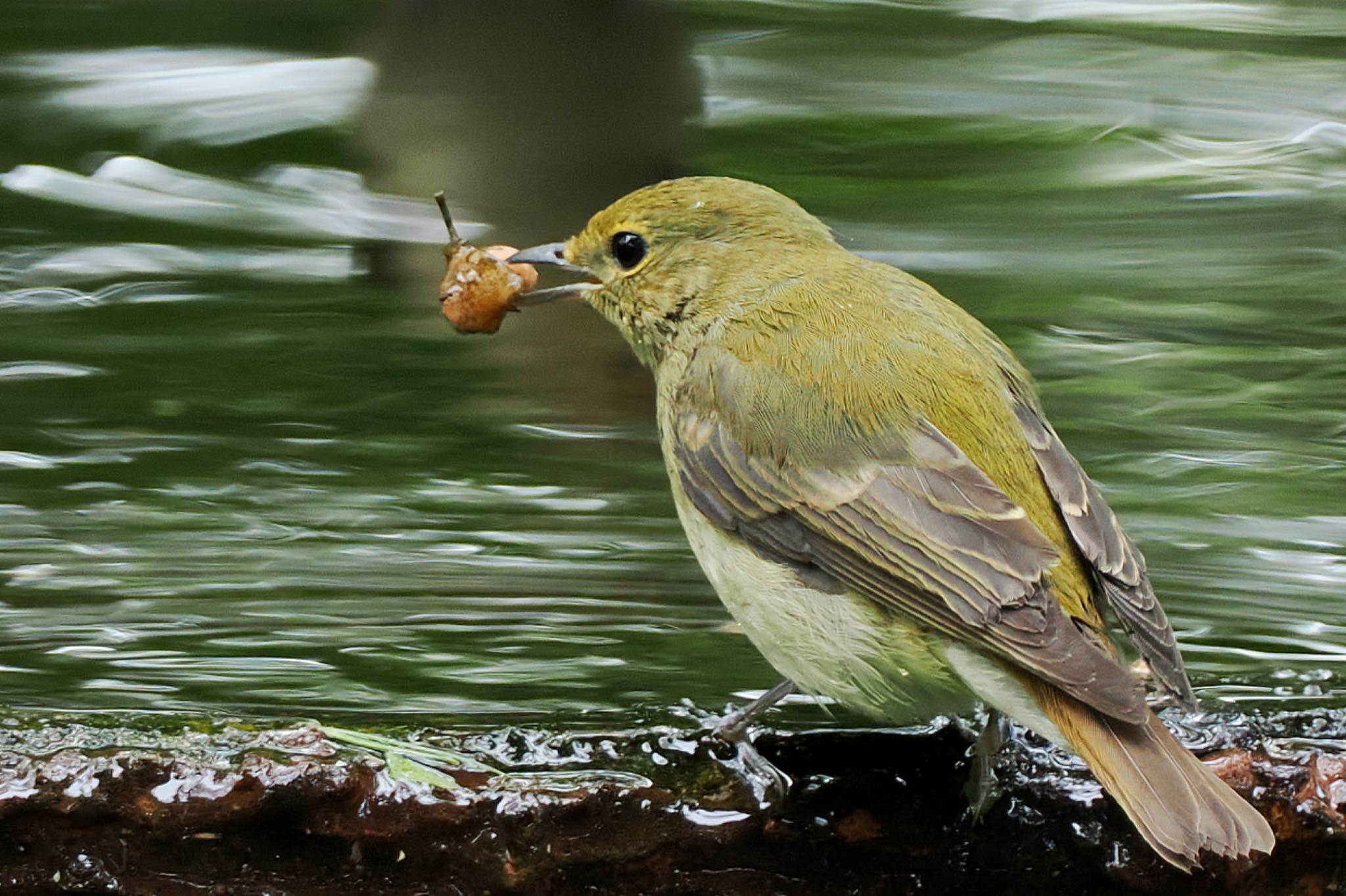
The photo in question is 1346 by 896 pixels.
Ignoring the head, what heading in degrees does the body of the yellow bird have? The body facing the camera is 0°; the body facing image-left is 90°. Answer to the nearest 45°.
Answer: approximately 135°
